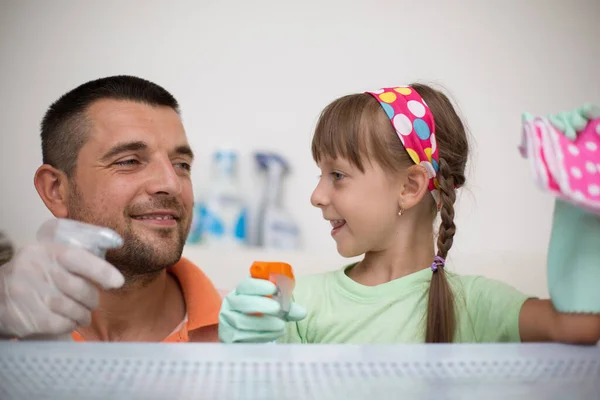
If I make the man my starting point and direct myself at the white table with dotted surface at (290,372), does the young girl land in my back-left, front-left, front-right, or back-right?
front-left

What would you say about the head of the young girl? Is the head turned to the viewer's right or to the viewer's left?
to the viewer's left

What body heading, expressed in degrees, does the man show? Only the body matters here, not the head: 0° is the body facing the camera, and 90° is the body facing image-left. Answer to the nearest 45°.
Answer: approximately 315°

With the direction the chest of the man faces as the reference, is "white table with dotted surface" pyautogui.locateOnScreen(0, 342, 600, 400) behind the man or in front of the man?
in front

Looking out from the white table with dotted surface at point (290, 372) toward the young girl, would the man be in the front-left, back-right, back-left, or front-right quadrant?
front-left

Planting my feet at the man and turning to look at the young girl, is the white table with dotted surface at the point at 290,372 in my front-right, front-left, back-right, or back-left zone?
front-right

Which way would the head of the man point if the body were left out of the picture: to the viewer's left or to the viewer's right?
to the viewer's right
